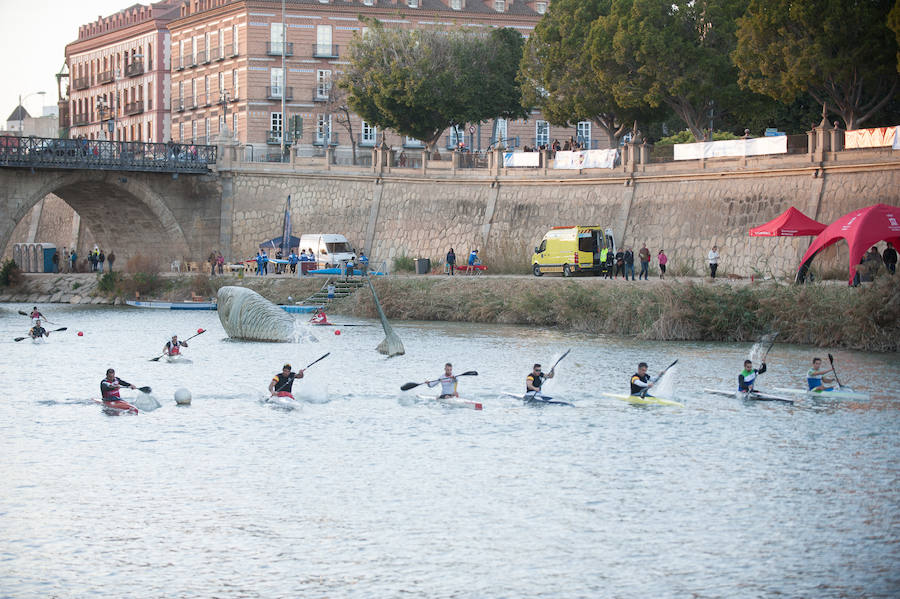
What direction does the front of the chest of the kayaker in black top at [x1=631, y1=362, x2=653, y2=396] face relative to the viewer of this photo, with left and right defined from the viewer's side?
facing the viewer and to the right of the viewer

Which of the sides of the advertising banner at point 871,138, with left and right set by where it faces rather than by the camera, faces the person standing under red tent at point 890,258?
front

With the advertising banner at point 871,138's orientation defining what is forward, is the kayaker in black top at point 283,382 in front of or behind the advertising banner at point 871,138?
in front

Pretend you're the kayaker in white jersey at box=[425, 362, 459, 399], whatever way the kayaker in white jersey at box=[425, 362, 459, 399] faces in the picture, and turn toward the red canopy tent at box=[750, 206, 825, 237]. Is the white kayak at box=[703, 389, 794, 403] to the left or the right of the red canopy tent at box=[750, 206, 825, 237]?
right

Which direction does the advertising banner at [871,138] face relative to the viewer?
toward the camera

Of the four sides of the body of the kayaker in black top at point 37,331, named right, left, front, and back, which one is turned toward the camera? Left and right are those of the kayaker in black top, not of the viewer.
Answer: front

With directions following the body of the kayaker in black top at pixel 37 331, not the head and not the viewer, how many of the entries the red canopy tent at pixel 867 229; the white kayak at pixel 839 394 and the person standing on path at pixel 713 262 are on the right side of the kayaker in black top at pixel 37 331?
0

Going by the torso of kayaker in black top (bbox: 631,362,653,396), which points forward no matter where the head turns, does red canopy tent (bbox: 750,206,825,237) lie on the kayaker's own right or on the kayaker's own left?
on the kayaker's own left

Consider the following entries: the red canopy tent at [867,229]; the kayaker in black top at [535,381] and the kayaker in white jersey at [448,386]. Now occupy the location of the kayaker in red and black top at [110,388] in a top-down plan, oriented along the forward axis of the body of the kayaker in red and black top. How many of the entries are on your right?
0

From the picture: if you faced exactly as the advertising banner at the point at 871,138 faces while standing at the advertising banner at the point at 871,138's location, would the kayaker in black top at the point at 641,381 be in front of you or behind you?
in front

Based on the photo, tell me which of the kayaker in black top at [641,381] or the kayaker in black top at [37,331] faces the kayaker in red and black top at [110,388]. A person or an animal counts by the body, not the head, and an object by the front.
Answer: the kayaker in black top at [37,331]

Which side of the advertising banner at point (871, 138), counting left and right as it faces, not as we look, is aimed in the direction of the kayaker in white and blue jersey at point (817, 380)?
front

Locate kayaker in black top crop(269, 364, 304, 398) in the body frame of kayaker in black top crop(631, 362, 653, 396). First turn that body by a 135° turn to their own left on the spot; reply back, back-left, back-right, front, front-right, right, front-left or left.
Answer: left
